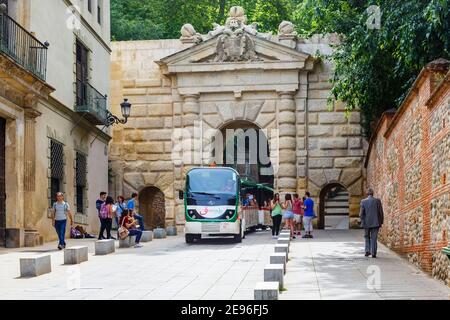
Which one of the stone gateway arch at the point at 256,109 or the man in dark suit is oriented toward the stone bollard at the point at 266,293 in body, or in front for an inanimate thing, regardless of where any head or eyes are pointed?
the stone gateway arch

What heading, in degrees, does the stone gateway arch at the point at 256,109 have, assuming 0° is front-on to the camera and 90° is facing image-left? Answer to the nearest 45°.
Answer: approximately 0°

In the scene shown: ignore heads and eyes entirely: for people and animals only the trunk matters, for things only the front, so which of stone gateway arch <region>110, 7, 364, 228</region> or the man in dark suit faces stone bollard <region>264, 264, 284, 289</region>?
the stone gateway arch

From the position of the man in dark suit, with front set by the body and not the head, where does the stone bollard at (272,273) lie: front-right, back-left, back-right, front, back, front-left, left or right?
back

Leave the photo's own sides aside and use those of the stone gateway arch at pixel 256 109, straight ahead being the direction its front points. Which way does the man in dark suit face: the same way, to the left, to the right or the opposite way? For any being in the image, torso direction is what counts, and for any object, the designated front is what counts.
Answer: the opposite way

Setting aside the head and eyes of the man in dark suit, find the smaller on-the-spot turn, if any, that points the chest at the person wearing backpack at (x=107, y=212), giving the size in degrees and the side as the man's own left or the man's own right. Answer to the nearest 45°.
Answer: approximately 45° to the man's own left

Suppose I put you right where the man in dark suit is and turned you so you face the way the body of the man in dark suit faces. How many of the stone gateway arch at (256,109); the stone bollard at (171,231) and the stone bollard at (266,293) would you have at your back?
1

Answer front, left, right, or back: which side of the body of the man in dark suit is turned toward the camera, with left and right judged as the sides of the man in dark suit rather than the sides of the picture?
back
